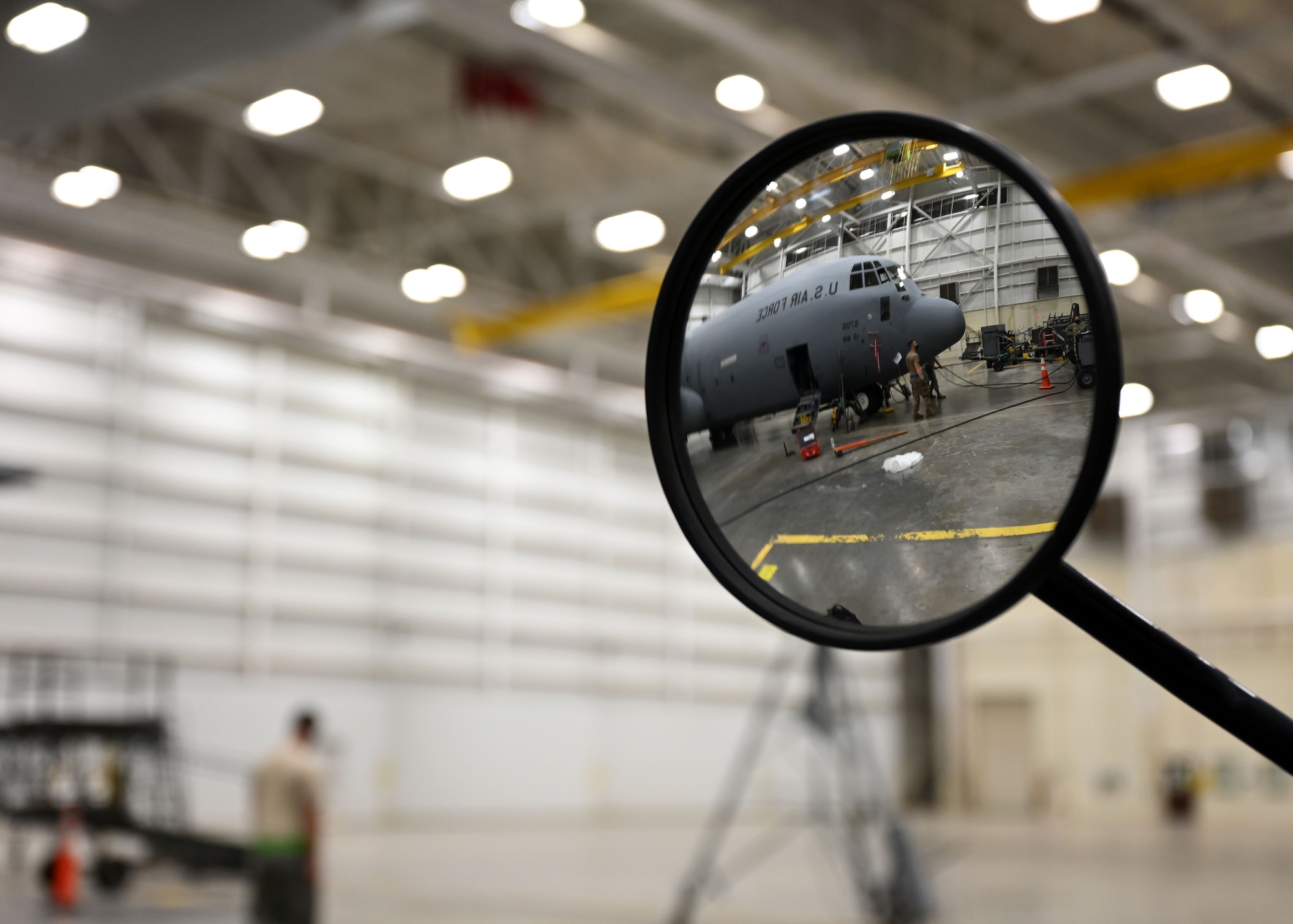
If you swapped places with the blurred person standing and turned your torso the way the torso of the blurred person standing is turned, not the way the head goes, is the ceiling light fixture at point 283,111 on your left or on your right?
on your left

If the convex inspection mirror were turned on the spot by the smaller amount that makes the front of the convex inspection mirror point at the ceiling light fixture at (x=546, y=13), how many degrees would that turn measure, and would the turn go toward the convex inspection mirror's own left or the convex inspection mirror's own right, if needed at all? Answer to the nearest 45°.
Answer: approximately 180°

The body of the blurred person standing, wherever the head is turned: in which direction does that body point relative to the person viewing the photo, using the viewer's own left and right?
facing away from the viewer and to the right of the viewer

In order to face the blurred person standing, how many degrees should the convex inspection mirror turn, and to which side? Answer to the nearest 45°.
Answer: approximately 135° to its right

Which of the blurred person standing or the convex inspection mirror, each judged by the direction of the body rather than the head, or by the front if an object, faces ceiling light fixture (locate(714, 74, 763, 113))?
the blurred person standing

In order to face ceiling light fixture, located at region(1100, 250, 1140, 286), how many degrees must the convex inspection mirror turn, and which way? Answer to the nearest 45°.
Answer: approximately 180°

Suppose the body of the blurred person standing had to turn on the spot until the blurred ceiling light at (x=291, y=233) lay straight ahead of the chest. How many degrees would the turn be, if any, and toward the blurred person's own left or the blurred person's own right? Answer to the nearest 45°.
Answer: approximately 45° to the blurred person's own left

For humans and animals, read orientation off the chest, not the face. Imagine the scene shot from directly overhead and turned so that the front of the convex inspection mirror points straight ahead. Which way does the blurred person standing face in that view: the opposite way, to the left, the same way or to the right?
the opposite way

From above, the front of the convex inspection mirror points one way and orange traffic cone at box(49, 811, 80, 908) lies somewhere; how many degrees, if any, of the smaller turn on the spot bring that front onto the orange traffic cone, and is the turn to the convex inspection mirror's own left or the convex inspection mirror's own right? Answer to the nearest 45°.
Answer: approximately 135° to the convex inspection mirror's own right
